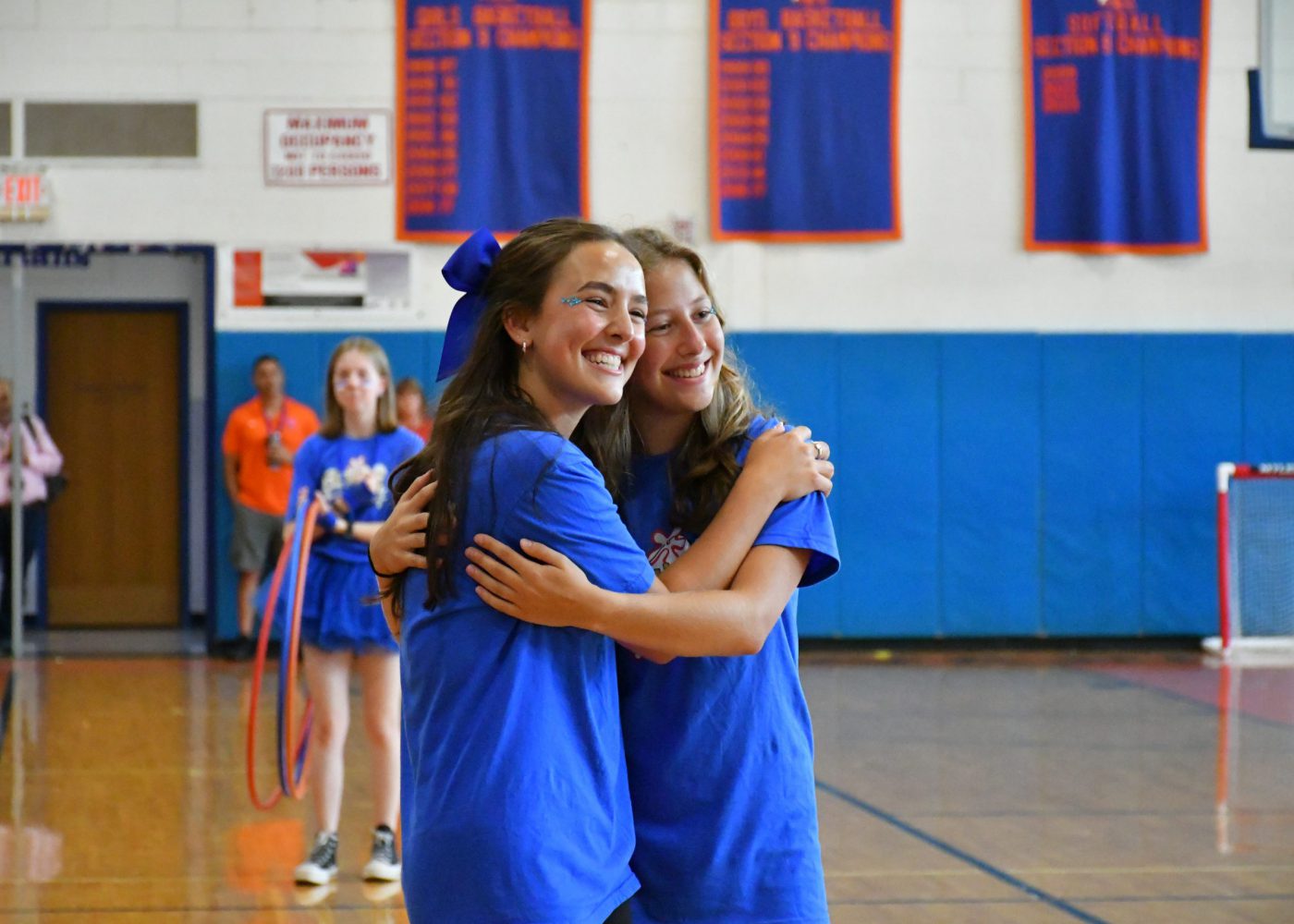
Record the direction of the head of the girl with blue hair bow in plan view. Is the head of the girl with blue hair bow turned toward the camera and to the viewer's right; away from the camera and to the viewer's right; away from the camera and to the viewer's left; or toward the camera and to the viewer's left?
toward the camera and to the viewer's right

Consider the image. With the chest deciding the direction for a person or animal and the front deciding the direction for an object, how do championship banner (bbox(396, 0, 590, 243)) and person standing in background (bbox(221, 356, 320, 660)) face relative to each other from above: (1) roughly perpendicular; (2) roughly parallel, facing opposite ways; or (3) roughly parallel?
roughly parallel

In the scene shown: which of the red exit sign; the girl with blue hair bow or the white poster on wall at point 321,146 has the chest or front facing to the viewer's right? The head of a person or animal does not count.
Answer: the girl with blue hair bow

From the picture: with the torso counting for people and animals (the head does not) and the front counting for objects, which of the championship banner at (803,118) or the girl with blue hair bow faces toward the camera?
the championship banner

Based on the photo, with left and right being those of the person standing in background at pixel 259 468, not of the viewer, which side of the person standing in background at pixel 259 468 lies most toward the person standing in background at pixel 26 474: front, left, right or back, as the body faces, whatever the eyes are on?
right

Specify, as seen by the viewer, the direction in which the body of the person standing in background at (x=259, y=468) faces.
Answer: toward the camera

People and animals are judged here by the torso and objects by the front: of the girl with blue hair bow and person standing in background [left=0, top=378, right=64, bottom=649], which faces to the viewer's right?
the girl with blue hair bow

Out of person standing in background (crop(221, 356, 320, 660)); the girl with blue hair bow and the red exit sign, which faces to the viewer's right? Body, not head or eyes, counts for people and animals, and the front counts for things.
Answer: the girl with blue hair bow

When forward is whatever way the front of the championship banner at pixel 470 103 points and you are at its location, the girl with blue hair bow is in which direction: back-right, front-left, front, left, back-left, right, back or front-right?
front

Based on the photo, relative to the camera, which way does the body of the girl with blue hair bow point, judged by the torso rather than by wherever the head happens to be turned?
to the viewer's right

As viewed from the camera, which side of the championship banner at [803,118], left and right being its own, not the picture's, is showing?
front

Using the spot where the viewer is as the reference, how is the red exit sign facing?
facing the viewer

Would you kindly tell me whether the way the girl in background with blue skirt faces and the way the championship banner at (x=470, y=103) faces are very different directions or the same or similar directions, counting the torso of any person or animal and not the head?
same or similar directions

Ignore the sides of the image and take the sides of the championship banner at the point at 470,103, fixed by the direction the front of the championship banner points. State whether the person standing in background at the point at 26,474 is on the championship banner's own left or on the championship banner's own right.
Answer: on the championship banner's own right

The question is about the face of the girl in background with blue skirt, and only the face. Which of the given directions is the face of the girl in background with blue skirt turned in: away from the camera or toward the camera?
toward the camera
